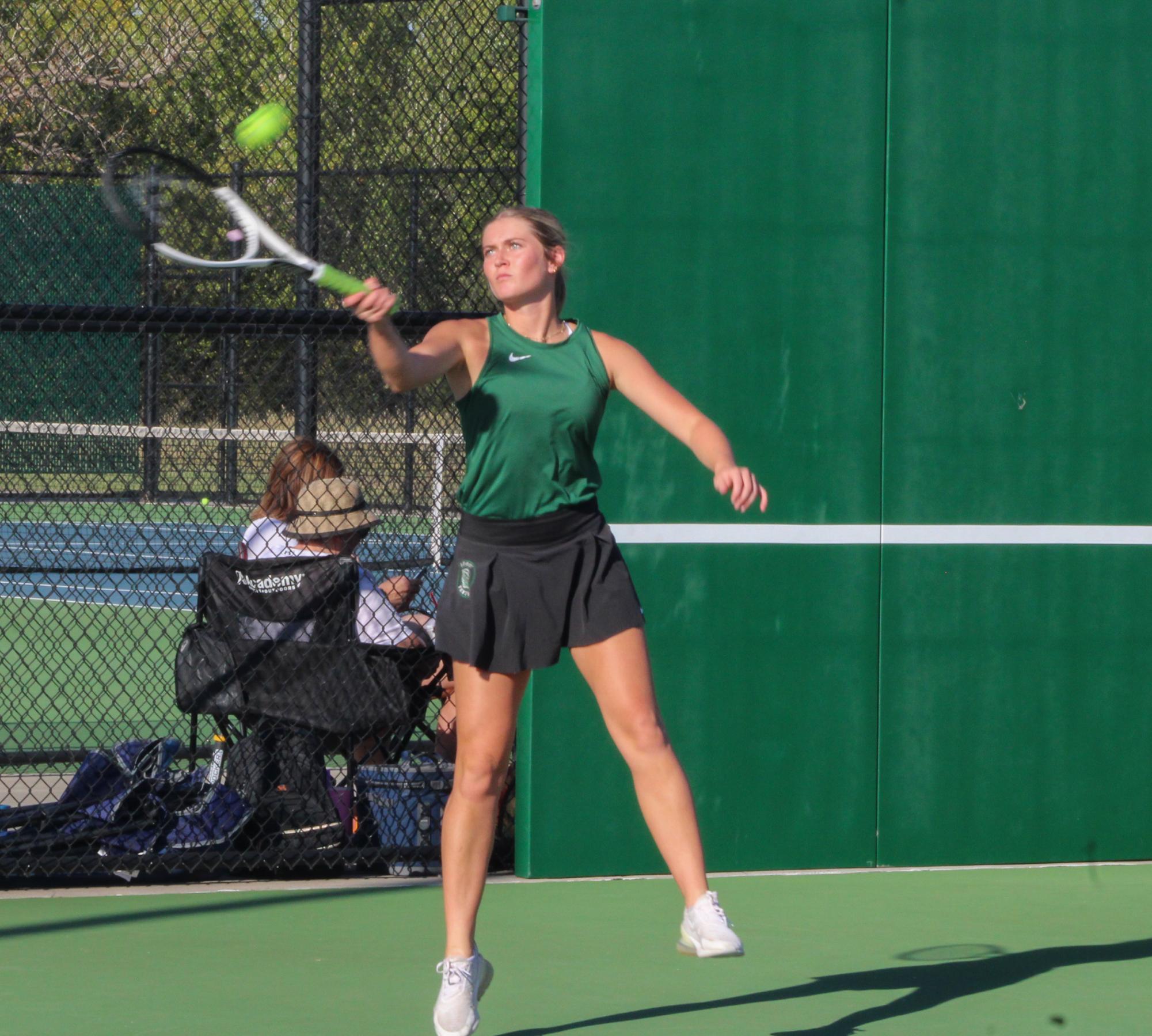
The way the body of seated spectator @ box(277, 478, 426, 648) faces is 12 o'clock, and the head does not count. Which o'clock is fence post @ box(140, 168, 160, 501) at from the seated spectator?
The fence post is roughly at 10 o'clock from the seated spectator.

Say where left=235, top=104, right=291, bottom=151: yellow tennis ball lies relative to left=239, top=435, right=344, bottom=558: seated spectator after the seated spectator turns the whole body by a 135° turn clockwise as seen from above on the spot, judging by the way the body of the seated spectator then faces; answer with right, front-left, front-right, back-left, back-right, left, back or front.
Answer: front

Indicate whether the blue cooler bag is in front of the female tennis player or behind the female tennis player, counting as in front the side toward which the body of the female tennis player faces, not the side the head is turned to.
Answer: behind

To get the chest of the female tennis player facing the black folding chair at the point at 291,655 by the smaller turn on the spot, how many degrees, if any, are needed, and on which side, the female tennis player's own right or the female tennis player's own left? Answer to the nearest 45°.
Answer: approximately 135° to the female tennis player's own right

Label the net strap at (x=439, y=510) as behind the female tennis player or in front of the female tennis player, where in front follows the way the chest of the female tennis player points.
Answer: behind

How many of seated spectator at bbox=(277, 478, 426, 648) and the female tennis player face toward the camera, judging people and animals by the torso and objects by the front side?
1

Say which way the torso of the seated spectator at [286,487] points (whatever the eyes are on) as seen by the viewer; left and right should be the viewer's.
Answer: facing away from the viewer and to the right of the viewer

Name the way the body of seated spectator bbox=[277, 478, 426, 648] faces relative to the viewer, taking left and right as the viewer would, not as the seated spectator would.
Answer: facing away from the viewer and to the right of the viewer

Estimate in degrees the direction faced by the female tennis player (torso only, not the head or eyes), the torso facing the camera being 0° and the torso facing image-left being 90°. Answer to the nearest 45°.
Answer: approximately 0°

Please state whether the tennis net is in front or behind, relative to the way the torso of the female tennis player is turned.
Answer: behind

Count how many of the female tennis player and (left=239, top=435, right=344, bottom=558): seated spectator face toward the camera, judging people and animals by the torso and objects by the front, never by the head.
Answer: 1
